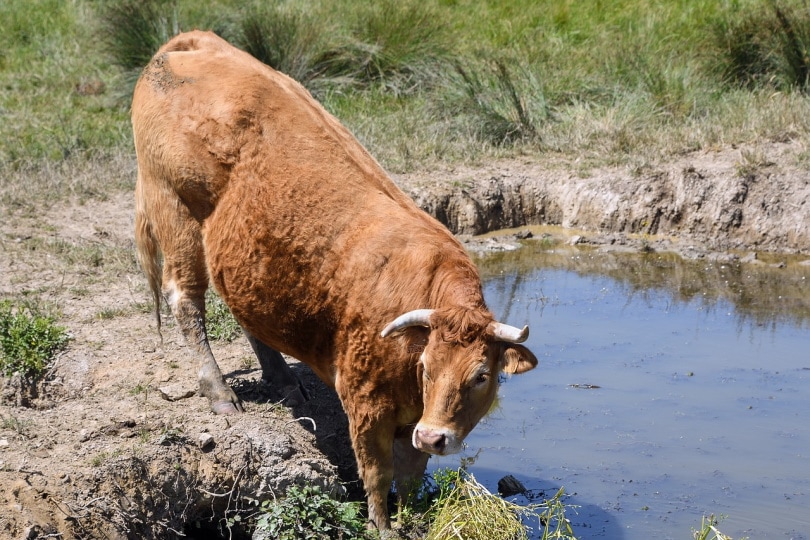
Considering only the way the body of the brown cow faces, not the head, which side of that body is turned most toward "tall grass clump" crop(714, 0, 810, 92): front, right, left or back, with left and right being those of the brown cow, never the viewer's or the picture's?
left

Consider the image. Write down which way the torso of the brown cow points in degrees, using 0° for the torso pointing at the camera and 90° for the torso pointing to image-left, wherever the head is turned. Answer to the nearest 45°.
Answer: approximately 315°

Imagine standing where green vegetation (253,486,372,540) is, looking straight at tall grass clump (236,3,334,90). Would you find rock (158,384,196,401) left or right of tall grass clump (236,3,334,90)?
left

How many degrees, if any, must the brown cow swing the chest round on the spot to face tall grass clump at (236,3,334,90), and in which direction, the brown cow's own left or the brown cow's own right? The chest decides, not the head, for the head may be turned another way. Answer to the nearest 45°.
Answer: approximately 135° to the brown cow's own left

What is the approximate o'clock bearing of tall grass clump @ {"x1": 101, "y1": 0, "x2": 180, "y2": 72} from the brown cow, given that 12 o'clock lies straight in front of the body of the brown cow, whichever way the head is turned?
The tall grass clump is roughly at 7 o'clock from the brown cow.

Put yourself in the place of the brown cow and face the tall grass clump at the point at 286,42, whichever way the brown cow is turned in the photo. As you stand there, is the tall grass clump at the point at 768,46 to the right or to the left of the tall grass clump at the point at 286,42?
right

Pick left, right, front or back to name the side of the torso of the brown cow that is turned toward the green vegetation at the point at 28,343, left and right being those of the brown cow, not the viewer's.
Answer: back

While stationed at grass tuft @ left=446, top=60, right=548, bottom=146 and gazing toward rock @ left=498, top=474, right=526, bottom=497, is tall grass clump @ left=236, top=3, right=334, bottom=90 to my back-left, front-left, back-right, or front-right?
back-right

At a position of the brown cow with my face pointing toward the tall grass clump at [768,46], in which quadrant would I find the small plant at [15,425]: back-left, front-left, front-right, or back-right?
back-left
